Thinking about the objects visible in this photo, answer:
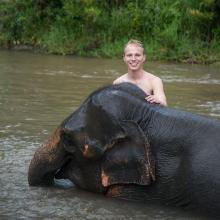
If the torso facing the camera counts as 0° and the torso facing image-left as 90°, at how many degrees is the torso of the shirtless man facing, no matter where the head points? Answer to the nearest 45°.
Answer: approximately 0°

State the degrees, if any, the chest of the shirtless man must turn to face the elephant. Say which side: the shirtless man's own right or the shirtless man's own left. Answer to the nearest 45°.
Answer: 0° — they already face it

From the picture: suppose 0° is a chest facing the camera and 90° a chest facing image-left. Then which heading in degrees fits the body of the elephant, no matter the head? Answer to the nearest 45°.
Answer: approximately 90°

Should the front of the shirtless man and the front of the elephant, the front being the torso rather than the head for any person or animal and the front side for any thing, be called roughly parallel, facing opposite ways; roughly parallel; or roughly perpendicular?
roughly perpendicular

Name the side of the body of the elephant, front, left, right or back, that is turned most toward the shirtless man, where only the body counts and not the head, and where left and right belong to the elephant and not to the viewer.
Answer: right

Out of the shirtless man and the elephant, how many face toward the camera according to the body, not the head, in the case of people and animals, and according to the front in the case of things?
1

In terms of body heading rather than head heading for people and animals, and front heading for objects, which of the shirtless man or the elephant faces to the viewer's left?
the elephant
